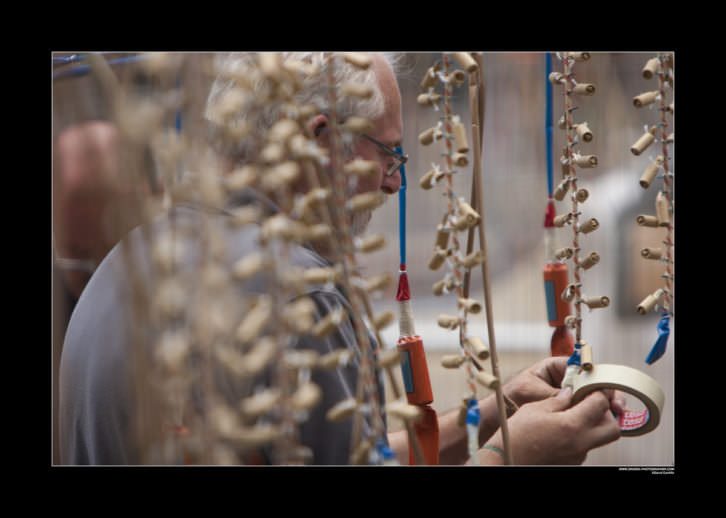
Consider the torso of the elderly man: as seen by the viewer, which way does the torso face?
to the viewer's right
